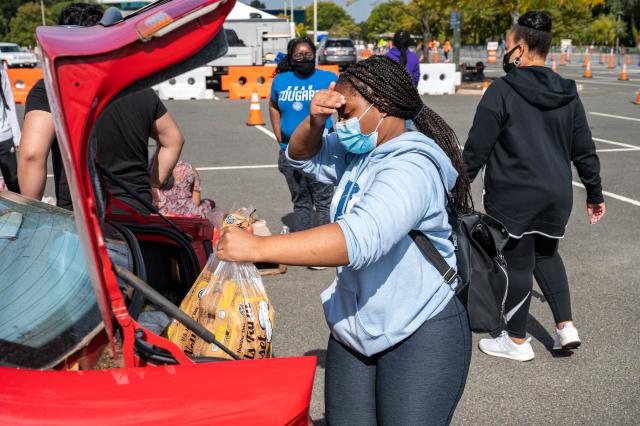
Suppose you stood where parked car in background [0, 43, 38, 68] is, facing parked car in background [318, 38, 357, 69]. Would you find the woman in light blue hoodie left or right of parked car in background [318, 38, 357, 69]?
right

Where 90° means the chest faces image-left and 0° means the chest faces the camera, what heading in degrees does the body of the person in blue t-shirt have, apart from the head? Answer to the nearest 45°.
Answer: approximately 0°

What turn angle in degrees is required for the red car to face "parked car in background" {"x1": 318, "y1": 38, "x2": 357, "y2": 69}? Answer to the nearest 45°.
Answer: approximately 90° to its right

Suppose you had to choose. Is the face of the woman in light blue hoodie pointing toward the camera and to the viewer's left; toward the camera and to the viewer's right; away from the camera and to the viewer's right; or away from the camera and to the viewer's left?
toward the camera and to the viewer's left

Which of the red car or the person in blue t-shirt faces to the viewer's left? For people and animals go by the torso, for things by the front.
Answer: the red car

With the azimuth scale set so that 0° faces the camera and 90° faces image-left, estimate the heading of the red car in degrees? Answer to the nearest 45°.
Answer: approximately 90°

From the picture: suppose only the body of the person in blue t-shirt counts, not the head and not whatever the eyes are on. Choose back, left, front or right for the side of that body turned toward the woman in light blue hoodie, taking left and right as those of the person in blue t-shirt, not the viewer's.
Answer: front

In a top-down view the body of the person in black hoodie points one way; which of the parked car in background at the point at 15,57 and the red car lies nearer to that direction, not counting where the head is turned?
the parked car in background

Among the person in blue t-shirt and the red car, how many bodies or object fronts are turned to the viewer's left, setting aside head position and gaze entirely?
1

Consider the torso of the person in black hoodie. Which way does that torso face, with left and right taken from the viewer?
facing away from the viewer and to the left of the viewer

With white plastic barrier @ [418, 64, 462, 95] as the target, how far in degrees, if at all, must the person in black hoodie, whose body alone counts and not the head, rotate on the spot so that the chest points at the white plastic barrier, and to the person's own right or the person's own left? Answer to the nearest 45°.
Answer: approximately 45° to the person's own right
